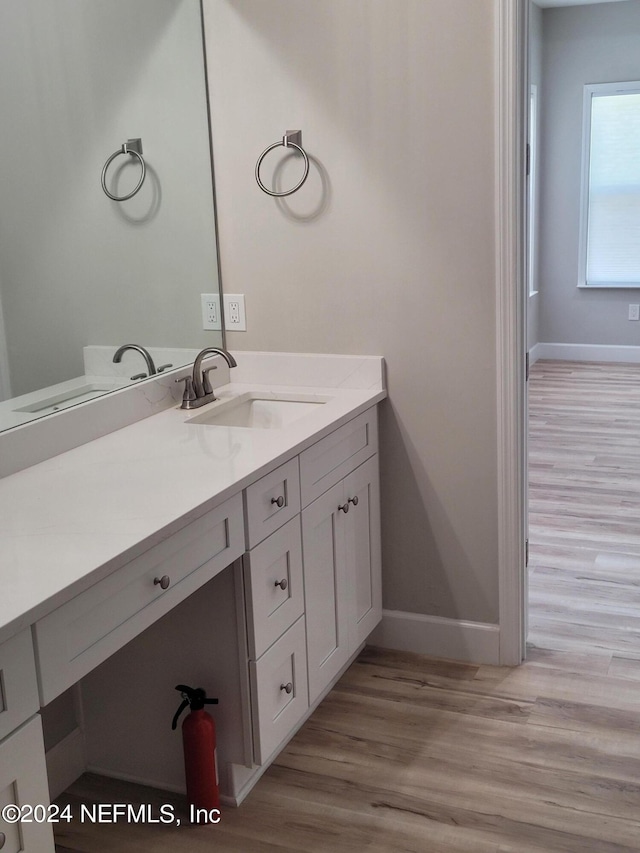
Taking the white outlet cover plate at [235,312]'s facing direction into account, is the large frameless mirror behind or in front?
in front

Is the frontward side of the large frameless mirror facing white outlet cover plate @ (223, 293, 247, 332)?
no

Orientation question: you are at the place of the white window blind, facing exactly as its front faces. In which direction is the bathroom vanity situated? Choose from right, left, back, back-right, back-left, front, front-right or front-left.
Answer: front

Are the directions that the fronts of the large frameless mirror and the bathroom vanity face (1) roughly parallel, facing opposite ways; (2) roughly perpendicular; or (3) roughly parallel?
roughly parallel

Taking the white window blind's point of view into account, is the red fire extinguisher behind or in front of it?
in front

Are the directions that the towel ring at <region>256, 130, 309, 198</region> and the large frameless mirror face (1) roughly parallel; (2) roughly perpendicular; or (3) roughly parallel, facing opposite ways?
roughly perpendicular

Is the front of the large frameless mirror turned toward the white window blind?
no

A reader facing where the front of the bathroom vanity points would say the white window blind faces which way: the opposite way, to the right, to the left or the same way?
to the right

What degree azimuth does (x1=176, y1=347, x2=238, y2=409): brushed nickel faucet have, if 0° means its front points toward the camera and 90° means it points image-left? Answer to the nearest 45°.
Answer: approximately 315°

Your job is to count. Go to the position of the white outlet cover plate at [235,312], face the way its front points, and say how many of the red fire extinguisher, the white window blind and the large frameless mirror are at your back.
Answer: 1

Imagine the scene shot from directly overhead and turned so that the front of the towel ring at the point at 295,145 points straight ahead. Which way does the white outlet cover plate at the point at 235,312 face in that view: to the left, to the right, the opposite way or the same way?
the same way

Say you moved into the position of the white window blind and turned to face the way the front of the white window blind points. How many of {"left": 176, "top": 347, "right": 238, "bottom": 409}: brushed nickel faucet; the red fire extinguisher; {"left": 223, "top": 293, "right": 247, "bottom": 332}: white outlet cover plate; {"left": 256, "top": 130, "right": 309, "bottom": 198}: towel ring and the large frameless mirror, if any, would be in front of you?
5

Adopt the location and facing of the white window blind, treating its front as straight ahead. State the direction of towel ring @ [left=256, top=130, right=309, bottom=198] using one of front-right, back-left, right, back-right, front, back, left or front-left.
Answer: front

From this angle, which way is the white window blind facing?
toward the camera
